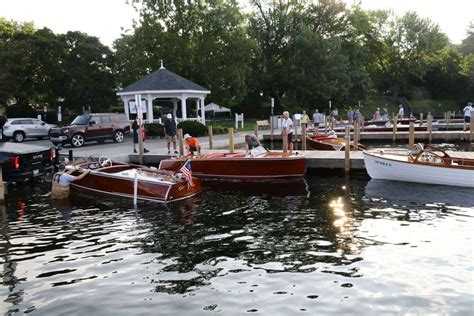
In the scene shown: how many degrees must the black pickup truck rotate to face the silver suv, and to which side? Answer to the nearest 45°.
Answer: approximately 45° to its right

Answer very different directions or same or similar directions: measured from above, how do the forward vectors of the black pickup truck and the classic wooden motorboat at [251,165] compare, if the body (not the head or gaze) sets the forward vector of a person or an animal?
very different directions

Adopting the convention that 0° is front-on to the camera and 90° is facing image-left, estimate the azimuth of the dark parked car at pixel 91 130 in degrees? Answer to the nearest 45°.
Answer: approximately 45°

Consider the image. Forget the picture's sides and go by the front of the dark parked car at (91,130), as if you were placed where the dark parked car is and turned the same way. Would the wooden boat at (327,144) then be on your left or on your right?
on your left

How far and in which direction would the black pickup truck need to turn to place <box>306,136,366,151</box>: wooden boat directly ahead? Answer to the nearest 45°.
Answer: approximately 135° to its right

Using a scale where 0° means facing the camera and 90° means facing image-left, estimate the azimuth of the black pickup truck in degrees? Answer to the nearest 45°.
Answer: approximately 135°
